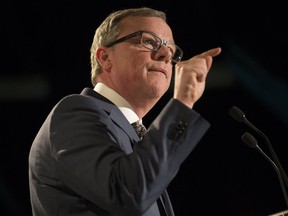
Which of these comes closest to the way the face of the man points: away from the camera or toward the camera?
toward the camera

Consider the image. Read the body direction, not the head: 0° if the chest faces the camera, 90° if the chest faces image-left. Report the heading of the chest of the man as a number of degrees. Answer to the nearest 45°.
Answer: approximately 315°
